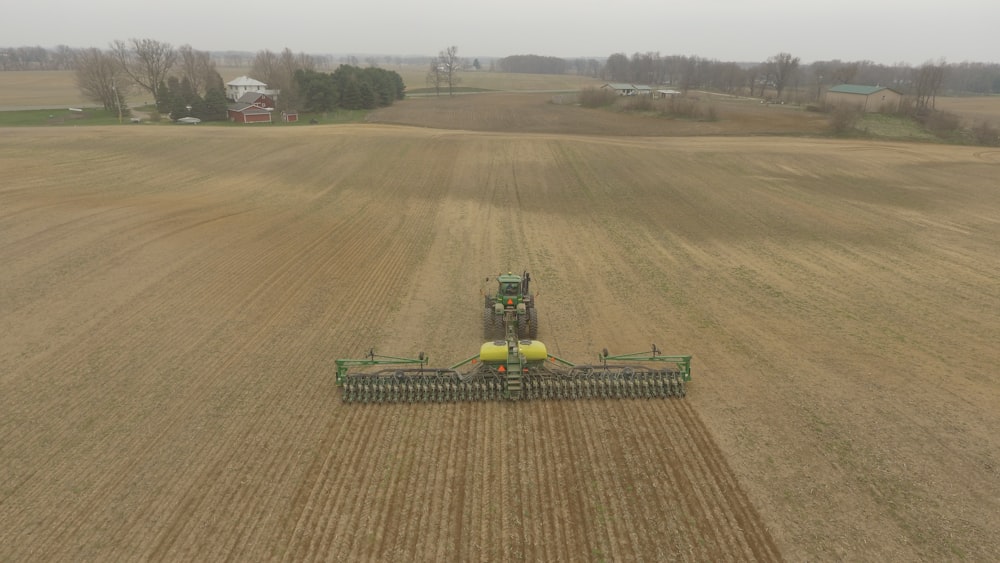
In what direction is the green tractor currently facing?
away from the camera
